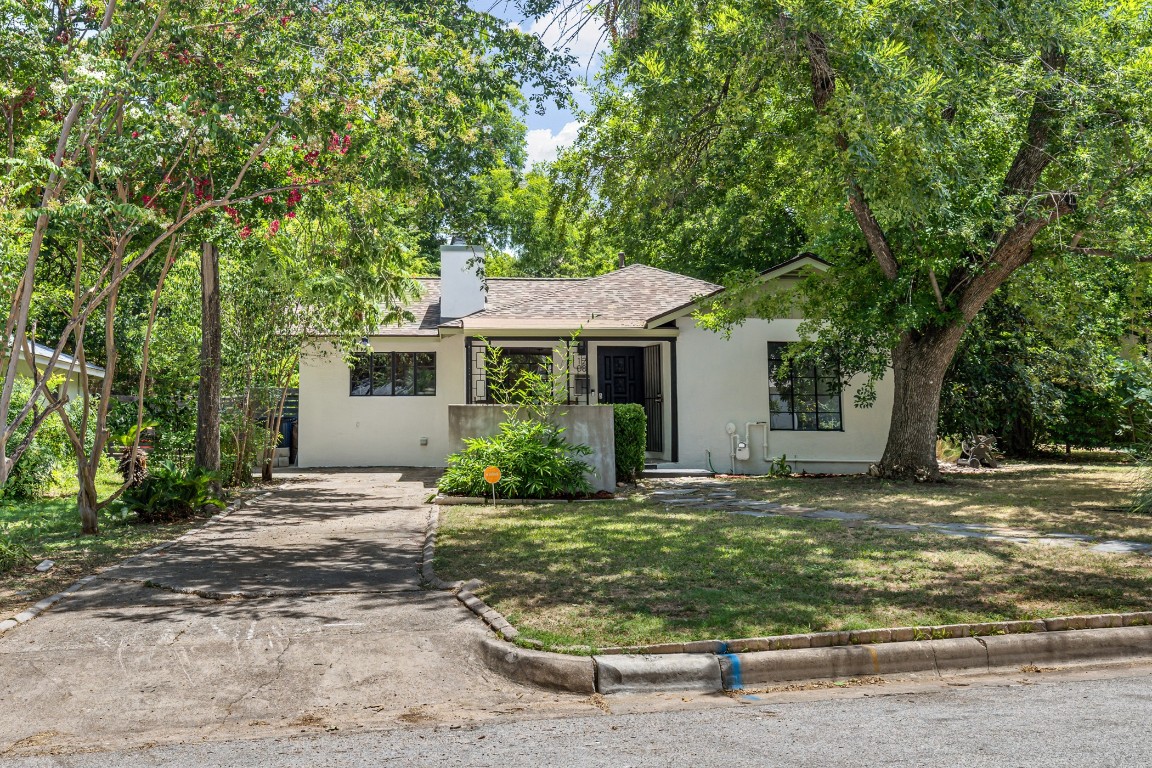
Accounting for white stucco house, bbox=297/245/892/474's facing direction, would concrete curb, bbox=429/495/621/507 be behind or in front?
in front

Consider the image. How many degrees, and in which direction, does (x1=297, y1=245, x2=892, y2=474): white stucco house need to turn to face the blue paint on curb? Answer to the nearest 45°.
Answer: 0° — it already faces it

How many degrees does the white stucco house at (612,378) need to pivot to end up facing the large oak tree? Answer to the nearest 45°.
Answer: approximately 45° to its left

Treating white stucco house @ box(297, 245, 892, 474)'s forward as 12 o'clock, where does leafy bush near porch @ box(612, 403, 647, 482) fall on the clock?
The leafy bush near porch is roughly at 12 o'clock from the white stucco house.

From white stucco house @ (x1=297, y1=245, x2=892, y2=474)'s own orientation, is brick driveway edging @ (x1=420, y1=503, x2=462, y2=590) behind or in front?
in front

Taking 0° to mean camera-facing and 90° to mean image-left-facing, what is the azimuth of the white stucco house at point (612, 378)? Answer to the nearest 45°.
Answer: approximately 0°

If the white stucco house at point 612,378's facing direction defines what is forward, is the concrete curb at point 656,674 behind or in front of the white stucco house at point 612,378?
in front

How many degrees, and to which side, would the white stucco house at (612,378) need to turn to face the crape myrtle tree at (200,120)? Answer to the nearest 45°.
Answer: approximately 45° to its right

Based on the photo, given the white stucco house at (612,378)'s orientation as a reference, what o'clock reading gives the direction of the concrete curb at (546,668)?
The concrete curb is roughly at 12 o'clock from the white stucco house.

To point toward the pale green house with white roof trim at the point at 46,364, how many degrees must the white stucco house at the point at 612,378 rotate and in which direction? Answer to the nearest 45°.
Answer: approximately 90° to its right

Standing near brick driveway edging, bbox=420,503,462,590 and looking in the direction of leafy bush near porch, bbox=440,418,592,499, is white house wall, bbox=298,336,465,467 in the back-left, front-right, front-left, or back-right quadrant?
front-left

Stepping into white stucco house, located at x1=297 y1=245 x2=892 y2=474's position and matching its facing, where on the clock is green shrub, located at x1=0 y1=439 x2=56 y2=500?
The green shrub is roughly at 2 o'clock from the white stucco house.

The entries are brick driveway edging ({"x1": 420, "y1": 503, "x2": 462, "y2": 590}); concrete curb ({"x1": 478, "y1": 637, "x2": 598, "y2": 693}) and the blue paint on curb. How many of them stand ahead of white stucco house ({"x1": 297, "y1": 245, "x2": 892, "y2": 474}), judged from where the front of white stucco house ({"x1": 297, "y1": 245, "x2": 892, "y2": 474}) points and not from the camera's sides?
3

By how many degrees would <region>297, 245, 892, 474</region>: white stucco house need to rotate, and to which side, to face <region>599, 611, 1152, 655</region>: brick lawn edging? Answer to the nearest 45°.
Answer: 0° — it already faces it

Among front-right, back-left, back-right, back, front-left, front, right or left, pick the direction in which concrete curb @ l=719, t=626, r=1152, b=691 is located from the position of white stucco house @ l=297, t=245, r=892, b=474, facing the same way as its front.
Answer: front
